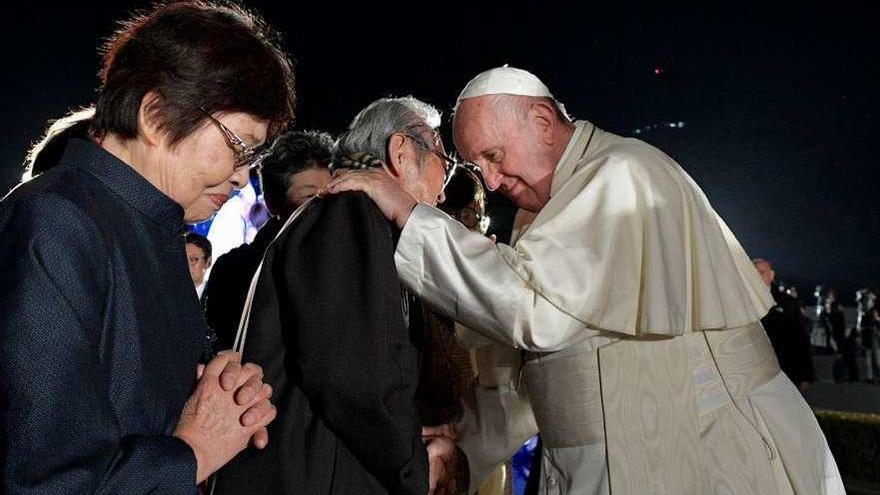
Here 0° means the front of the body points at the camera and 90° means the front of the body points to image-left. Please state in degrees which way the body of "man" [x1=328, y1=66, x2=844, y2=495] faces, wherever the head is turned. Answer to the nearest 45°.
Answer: approximately 90°

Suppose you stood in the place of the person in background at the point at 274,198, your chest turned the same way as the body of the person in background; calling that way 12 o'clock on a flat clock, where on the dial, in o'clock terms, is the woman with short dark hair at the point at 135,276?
The woman with short dark hair is roughly at 2 o'clock from the person in background.

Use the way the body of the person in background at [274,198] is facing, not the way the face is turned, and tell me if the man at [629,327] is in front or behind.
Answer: in front

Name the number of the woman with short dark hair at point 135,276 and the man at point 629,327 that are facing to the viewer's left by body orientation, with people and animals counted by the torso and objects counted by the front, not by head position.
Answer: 1

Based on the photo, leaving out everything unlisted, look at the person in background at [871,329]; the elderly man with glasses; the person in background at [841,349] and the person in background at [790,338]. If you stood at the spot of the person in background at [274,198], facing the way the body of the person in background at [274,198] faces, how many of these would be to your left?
3

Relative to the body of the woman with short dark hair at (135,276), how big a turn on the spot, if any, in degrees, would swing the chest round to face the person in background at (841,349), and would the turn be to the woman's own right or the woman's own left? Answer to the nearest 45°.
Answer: approximately 45° to the woman's own left

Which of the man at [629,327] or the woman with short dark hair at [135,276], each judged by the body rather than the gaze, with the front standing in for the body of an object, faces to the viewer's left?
the man

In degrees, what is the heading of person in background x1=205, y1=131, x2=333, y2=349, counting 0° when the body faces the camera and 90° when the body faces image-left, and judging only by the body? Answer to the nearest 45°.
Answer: approximately 315°

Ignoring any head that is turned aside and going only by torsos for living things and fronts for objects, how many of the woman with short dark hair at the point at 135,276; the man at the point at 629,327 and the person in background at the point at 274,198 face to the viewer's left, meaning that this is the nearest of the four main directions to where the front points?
1

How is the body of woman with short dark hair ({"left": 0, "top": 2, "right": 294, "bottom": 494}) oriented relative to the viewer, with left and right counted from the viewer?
facing to the right of the viewer

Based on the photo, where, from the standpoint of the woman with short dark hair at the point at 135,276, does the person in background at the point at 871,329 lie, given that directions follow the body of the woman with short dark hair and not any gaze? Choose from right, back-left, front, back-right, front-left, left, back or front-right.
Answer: front-left

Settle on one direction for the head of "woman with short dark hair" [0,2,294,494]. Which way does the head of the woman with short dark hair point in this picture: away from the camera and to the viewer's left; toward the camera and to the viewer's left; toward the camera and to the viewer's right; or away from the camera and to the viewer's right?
toward the camera and to the viewer's right

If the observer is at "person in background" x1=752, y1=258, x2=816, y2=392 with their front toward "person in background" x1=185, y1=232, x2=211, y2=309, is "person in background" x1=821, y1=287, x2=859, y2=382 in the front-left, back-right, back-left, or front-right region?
back-right

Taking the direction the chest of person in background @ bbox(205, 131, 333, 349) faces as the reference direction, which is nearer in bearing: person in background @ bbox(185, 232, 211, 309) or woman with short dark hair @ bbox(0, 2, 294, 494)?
the woman with short dark hair

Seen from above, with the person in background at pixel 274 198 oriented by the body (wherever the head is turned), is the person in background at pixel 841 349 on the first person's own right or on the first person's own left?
on the first person's own left
